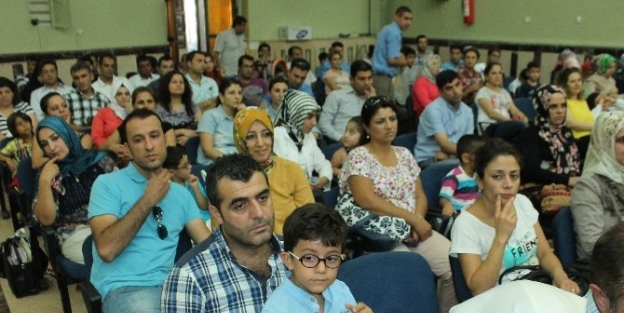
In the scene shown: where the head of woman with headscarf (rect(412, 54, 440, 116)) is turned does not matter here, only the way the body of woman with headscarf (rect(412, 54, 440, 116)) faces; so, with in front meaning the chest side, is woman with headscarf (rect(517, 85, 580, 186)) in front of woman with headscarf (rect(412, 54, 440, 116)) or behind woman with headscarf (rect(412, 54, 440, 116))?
in front

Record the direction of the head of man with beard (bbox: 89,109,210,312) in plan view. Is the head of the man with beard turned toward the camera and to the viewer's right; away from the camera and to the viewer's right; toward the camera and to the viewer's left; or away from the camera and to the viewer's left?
toward the camera and to the viewer's right

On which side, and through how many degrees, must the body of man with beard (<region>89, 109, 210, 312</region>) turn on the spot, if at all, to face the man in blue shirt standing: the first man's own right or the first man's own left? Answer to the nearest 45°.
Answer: approximately 90° to the first man's own left

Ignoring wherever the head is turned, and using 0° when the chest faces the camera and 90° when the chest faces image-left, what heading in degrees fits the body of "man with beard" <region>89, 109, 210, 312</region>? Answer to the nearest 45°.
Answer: approximately 315°

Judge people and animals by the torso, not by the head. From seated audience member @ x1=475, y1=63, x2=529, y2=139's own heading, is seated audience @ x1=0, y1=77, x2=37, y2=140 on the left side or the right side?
on their right

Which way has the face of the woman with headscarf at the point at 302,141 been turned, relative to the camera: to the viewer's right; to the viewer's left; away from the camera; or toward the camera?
to the viewer's right

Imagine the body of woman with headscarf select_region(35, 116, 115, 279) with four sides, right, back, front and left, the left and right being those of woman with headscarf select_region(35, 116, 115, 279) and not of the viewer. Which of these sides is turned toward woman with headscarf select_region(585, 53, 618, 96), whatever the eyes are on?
left

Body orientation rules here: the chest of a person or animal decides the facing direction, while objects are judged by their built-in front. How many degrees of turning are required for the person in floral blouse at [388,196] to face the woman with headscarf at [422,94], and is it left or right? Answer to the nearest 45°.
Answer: approximately 135° to their left

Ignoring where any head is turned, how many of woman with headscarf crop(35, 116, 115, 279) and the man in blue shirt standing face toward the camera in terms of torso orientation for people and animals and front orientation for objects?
1

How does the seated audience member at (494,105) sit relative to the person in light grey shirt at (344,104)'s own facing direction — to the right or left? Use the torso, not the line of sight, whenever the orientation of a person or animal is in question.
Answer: on their left

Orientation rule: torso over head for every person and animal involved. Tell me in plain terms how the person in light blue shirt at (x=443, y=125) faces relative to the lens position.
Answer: facing the viewer and to the right of the viewer
